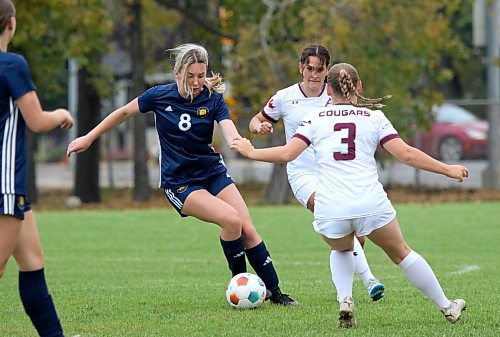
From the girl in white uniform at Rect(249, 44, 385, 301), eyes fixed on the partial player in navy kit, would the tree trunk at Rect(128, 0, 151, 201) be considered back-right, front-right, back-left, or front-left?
back-right

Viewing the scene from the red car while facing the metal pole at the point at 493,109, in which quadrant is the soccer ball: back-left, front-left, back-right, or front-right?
front-right

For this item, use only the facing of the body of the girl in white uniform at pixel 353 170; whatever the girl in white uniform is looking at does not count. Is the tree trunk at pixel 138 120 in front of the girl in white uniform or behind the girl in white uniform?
in front

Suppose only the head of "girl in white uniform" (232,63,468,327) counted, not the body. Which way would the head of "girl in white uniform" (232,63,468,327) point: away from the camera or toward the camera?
away from the camera

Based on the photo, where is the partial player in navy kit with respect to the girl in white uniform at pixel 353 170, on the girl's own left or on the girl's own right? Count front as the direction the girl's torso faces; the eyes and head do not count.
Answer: on the girl's own left

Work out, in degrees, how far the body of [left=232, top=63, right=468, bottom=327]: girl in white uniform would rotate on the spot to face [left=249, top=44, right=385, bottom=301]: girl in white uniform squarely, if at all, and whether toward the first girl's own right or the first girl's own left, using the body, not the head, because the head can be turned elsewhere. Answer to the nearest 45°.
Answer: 0° — they already face them

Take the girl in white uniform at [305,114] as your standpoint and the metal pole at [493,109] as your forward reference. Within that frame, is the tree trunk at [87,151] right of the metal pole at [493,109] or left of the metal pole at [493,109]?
left

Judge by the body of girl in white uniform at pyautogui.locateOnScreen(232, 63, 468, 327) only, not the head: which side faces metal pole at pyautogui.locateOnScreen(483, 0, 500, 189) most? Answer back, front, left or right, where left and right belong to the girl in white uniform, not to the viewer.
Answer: front

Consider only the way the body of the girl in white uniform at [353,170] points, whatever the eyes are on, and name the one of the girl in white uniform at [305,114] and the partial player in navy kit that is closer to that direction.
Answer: the girl in white uniform

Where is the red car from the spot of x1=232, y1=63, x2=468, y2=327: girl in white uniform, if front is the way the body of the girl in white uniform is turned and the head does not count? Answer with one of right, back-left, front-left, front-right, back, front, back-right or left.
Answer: front

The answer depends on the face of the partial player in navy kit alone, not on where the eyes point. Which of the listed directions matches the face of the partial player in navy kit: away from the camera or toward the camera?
away from the camera

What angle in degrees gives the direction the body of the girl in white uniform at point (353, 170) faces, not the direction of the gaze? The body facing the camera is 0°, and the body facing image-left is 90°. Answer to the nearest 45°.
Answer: approximately 180°
